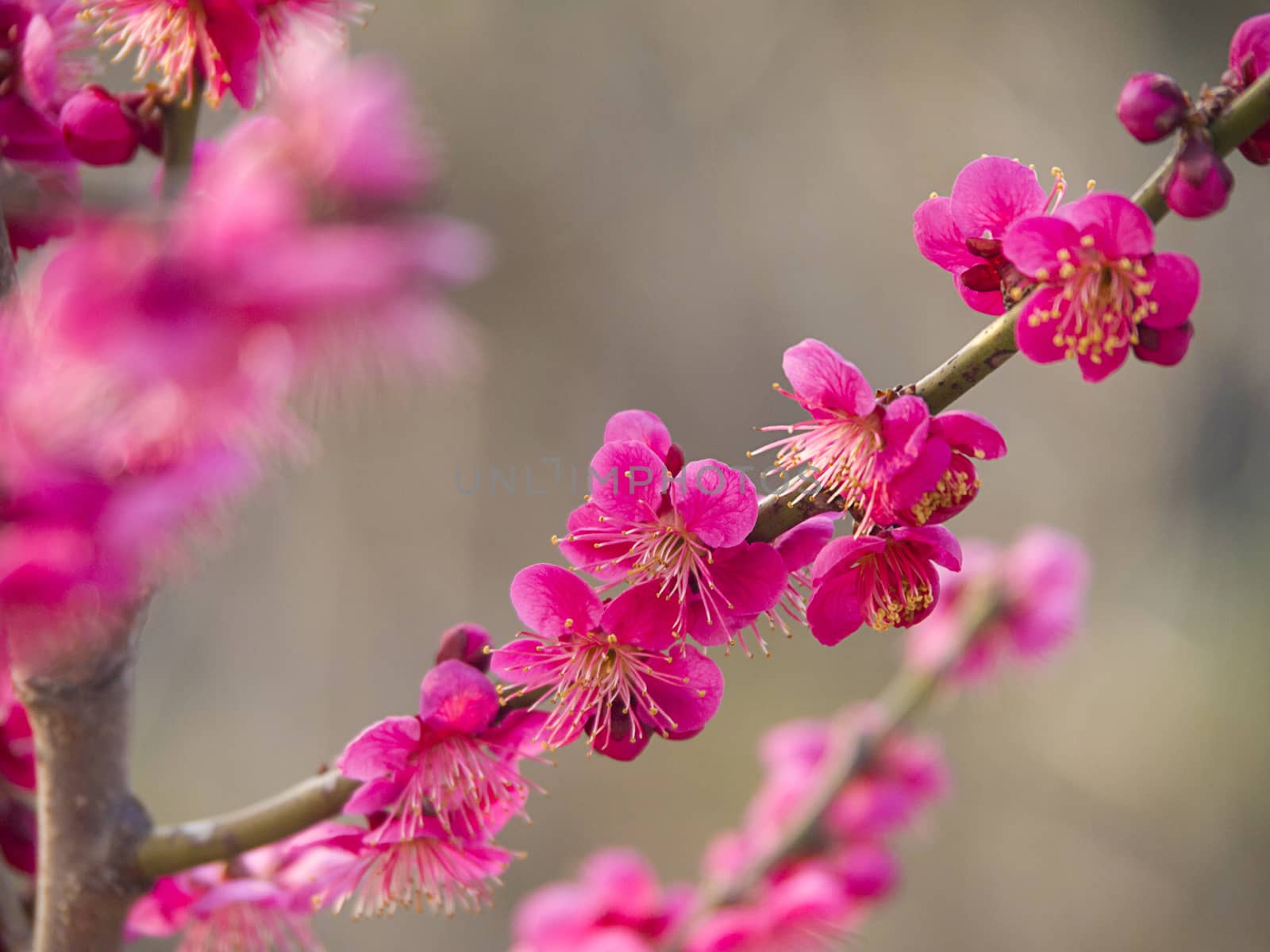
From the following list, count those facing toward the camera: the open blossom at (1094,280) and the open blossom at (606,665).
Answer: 2

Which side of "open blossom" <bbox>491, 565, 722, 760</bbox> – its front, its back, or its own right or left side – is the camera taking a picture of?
front
